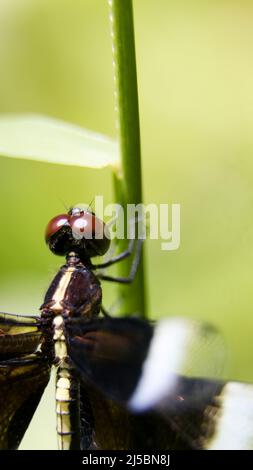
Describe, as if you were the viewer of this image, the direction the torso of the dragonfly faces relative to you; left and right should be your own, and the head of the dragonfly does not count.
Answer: facing away from the viewer and to the right of the viewer
